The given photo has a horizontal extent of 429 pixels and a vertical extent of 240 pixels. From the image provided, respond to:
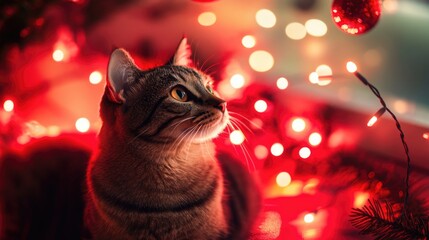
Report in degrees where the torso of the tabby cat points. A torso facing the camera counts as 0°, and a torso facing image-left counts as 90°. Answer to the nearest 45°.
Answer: approximately 315°
